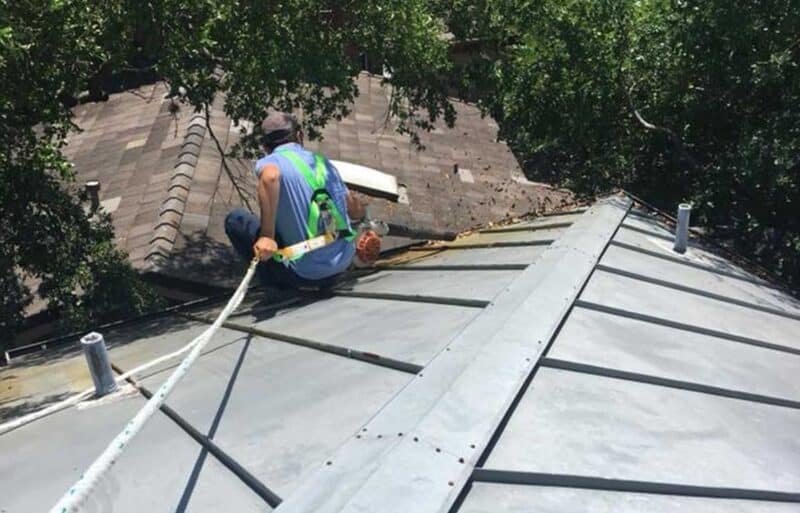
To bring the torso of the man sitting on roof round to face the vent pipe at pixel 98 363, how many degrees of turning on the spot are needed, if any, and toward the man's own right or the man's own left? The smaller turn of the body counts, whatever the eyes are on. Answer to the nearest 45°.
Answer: approximately 90° to the man's own left

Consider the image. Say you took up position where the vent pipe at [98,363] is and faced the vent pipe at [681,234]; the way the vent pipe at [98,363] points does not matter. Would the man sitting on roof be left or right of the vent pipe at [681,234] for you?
left

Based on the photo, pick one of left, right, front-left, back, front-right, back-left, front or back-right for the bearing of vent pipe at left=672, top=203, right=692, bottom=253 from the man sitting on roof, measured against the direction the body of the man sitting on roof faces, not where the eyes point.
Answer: back-right

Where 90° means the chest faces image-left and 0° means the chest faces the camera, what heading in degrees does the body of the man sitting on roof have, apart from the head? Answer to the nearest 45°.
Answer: approximately 135°
